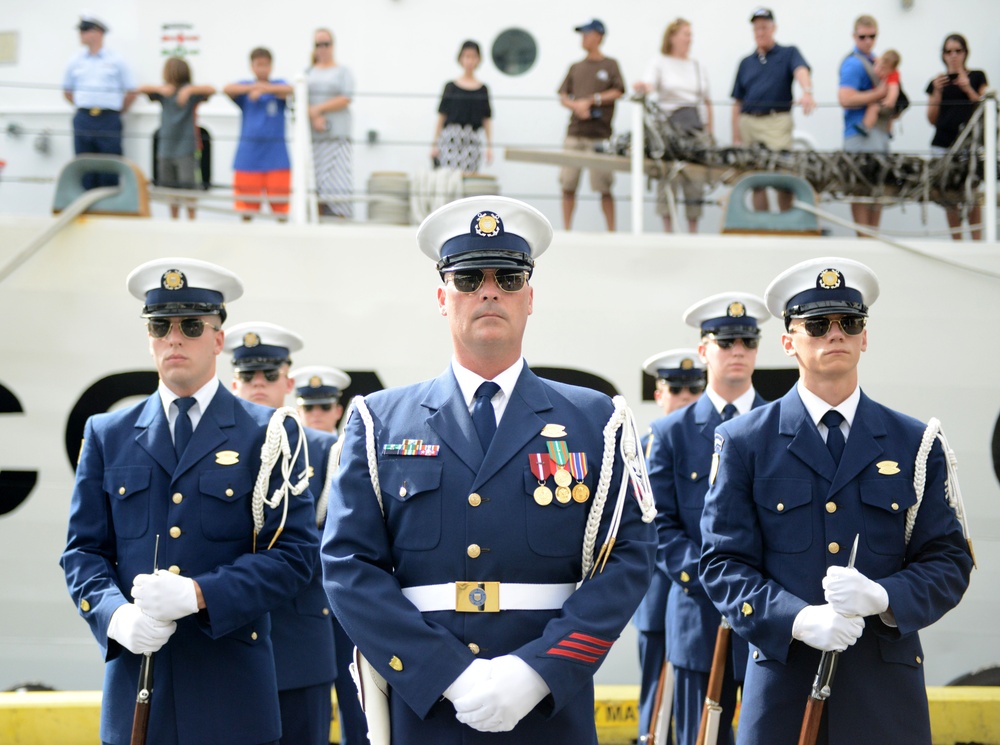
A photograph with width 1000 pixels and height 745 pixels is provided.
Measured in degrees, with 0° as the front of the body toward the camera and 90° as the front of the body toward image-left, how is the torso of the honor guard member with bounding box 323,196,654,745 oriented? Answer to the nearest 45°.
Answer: approximately 0°

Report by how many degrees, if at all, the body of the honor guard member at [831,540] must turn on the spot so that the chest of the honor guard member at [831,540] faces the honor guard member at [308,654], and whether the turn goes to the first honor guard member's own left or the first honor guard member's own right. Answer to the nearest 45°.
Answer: approximately 90° to the first honor guard member's own right

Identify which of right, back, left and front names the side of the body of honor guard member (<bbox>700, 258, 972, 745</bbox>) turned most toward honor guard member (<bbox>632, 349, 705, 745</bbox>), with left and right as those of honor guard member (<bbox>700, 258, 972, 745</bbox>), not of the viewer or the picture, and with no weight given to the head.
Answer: back

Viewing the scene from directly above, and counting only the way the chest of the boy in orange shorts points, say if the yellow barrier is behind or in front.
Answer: in front

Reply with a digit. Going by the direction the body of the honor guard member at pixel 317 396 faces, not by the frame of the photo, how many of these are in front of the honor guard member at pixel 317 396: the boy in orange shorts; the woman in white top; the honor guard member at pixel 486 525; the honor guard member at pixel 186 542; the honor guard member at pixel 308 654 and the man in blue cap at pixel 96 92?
3

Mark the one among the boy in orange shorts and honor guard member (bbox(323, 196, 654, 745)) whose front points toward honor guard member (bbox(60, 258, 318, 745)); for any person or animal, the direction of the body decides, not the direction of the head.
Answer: the boy in orange shorts

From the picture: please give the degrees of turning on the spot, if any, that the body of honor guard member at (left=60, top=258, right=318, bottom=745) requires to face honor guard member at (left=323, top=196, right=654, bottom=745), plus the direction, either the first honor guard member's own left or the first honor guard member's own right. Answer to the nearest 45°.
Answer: approximately 45° to the first honor guard member's own left

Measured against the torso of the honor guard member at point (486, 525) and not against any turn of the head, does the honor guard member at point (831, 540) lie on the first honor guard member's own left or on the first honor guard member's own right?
on the first honor guard member's own left

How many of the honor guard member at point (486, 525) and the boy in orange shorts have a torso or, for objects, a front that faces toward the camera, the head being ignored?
2

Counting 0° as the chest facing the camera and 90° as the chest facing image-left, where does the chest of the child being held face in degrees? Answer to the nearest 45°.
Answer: approximately 90°
